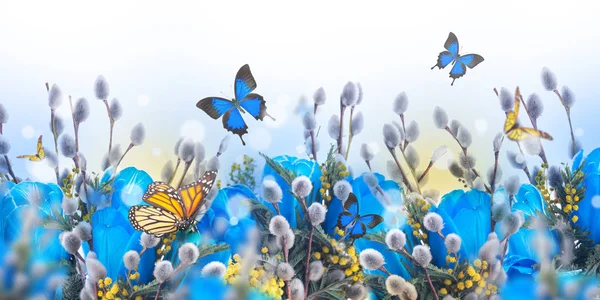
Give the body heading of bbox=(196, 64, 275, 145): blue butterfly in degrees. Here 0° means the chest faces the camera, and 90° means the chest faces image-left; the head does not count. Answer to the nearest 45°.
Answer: approximately 135°

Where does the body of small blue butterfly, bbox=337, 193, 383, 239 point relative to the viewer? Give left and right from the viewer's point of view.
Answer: facing away from the viewer and to the right of the viewer

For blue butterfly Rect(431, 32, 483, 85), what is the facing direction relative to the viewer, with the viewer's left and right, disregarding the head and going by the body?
facing away from the viewer and to the right of the viewer
